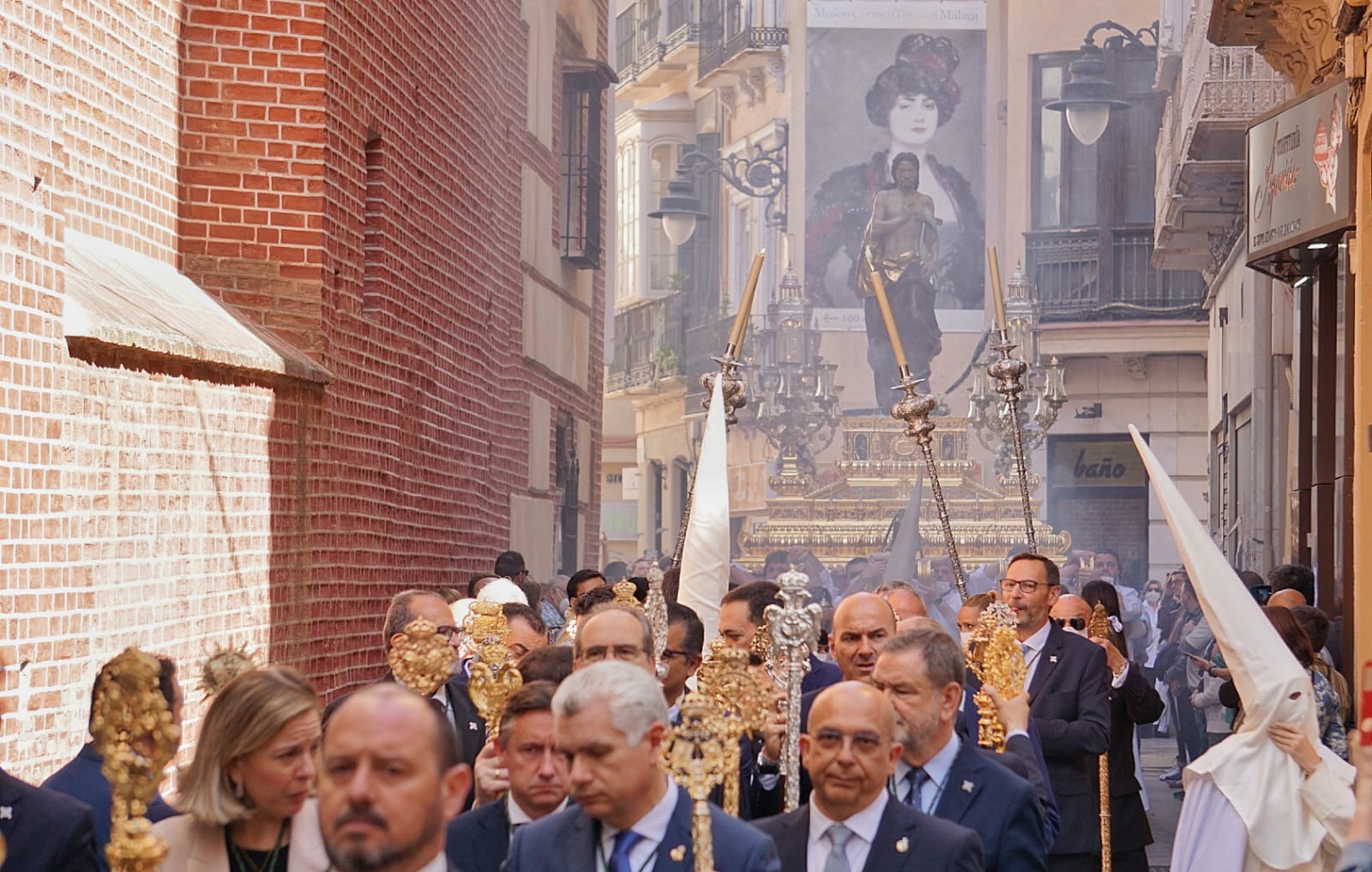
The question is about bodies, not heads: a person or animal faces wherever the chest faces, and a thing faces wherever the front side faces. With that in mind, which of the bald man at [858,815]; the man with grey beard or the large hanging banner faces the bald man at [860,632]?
the large hanging banner

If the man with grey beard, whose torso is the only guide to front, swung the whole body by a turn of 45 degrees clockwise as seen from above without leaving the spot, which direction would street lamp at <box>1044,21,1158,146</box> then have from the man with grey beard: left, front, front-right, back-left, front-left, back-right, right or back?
right

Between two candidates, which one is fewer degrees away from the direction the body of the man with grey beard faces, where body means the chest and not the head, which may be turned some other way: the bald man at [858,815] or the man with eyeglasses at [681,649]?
the bald man

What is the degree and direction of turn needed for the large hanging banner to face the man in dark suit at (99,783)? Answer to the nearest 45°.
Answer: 0° — it already faces them

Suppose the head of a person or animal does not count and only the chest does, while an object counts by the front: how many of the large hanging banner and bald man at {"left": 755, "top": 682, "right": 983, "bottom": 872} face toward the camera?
2

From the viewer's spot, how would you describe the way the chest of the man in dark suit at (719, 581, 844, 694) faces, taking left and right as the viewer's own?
facing the viewer and to the left of the viewer

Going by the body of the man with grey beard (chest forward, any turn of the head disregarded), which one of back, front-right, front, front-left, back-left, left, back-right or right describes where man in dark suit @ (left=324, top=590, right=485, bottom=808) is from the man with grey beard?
right

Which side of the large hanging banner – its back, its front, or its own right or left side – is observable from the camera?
front

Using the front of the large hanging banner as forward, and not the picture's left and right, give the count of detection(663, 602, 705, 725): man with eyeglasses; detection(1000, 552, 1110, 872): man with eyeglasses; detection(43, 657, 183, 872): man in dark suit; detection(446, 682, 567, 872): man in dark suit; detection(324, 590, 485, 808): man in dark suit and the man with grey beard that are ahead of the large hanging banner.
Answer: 6

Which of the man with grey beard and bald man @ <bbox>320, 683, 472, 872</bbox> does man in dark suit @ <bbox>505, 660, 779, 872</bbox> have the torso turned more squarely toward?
the bald man

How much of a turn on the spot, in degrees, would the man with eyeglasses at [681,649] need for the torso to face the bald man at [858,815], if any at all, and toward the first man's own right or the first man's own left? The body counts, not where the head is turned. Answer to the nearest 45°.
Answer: approximately 45° to the first man's own left

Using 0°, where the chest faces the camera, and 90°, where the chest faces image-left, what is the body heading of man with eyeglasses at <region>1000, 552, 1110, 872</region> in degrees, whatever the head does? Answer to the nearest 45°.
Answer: approximately 45°

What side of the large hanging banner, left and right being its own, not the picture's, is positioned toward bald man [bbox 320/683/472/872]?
front
